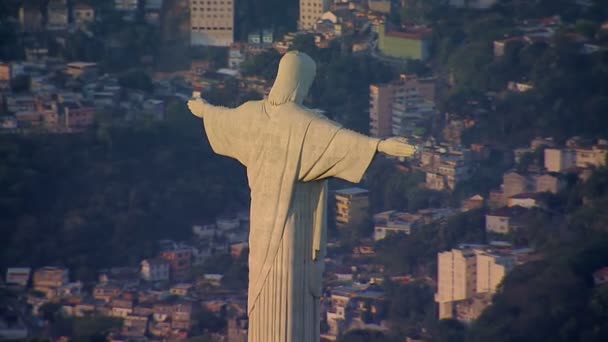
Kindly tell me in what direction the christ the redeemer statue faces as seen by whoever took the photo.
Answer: facing away from the viewer and to the right of the viewer
